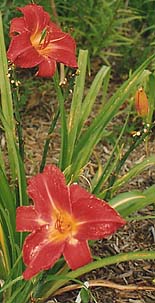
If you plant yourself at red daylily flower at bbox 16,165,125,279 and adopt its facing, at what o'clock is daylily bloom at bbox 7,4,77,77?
The daylily bloom is roughly at 6 o'clock from the red daylily flower.

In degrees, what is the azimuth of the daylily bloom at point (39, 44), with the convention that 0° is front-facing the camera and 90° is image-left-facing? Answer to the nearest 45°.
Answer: approximately 0°

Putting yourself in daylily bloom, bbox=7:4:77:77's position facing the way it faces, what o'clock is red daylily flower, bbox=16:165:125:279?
The red daylily flower is roughly at 12 o'clock from the daylily bloom.

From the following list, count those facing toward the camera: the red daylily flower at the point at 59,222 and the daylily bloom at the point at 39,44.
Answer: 2
